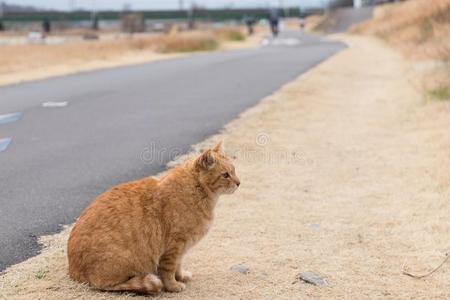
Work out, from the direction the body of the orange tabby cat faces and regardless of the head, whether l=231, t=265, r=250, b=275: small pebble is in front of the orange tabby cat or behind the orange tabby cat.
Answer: in front

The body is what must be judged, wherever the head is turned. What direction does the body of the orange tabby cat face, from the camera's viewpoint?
to the viewer's right

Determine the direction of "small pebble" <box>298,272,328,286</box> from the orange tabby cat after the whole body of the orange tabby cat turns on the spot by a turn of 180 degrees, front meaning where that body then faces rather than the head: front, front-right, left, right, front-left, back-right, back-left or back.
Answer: back
